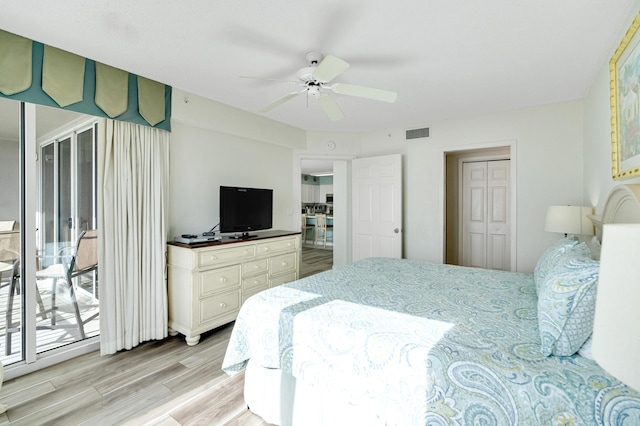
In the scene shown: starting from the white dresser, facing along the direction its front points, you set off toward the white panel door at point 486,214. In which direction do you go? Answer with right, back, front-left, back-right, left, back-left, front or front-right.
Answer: front-left

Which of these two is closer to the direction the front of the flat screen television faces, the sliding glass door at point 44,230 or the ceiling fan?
the ceiling fan

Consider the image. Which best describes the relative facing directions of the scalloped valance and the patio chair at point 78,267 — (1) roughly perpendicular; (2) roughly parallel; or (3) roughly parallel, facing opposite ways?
roughly parallel, facing opposite ways

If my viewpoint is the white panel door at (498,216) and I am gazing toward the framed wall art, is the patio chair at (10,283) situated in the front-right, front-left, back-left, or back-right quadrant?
front-right

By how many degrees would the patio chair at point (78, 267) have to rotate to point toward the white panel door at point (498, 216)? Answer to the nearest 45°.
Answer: approximately 135° to its right

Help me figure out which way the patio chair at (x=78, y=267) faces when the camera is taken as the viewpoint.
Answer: facing away from the viewer and to the left of the viewer

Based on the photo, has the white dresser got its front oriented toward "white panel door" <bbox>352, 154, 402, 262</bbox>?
no

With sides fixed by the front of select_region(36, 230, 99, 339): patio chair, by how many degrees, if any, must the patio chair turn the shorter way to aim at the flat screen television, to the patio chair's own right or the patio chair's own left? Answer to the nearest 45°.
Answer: approximately 135° to the patio chair's own right

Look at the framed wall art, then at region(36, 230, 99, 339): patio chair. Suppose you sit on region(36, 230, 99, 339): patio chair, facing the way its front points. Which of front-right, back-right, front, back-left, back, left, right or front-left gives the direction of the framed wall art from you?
back

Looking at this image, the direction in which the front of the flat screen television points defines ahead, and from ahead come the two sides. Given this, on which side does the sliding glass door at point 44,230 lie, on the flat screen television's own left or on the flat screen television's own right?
on the flat screen television's own right

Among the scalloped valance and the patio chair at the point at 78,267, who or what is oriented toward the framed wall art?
the scalloped valance

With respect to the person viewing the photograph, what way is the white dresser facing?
facing the viewer and to the right of the viewer

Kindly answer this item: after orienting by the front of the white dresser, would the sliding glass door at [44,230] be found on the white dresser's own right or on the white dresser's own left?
on the white dresser's own right

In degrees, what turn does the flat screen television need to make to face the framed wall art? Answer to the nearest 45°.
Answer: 0° — it already faces it
